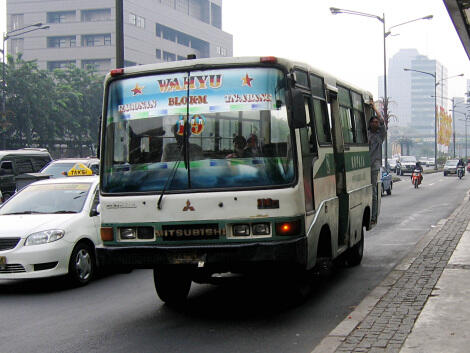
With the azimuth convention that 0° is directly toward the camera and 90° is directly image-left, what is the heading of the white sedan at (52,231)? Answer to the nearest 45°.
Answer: approximately 45°

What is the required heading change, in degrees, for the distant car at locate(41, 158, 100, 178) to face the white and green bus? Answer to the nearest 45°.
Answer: approximately 45° to its left

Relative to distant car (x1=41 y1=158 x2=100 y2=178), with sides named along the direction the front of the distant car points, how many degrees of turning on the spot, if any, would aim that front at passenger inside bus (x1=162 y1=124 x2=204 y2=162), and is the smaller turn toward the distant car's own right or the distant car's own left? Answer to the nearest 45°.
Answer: approximately 45° to the distant car's own left

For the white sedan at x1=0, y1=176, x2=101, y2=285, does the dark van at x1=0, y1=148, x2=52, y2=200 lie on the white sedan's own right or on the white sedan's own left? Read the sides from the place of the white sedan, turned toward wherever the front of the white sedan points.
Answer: on the white sedan's own right

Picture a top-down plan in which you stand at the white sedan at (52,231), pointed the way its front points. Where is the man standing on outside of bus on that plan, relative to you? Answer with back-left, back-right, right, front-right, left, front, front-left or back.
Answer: back-left

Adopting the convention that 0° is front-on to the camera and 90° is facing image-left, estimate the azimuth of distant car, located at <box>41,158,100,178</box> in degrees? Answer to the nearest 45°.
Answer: approximately 45°

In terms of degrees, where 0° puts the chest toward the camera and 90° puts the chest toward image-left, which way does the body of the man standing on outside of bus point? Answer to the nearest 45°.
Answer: approximately 45°

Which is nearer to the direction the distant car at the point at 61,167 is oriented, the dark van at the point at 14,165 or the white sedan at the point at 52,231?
the white sedan

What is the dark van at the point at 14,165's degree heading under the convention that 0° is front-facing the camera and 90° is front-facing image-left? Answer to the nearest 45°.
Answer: approximately 45°

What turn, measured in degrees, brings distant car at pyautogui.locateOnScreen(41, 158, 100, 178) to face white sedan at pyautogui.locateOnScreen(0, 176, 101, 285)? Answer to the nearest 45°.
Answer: approximately 45° to its left

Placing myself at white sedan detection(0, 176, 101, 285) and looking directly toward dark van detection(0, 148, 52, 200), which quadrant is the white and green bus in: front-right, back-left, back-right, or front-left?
back-right

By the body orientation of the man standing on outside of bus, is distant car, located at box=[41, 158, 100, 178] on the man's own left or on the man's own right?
on the man's own right
